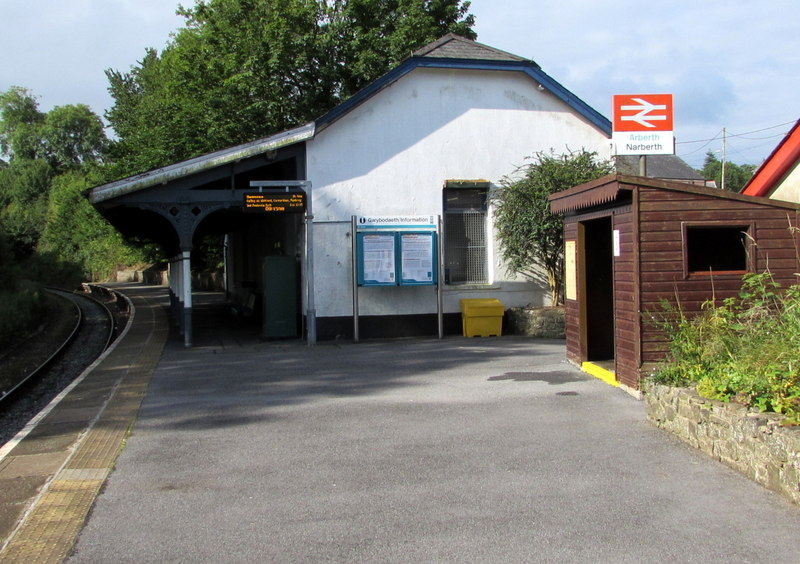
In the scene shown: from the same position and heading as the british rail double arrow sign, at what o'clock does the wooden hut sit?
The wooden hut is roughly at 12 o'clock from the british rail double arrow sign.

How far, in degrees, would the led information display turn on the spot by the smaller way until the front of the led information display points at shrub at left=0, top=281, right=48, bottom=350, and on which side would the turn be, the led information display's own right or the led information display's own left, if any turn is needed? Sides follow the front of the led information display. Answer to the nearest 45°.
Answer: approximately 135° to the led information display's own right

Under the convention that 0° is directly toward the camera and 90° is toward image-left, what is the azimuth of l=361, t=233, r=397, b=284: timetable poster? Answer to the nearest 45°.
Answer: approximately 0°
